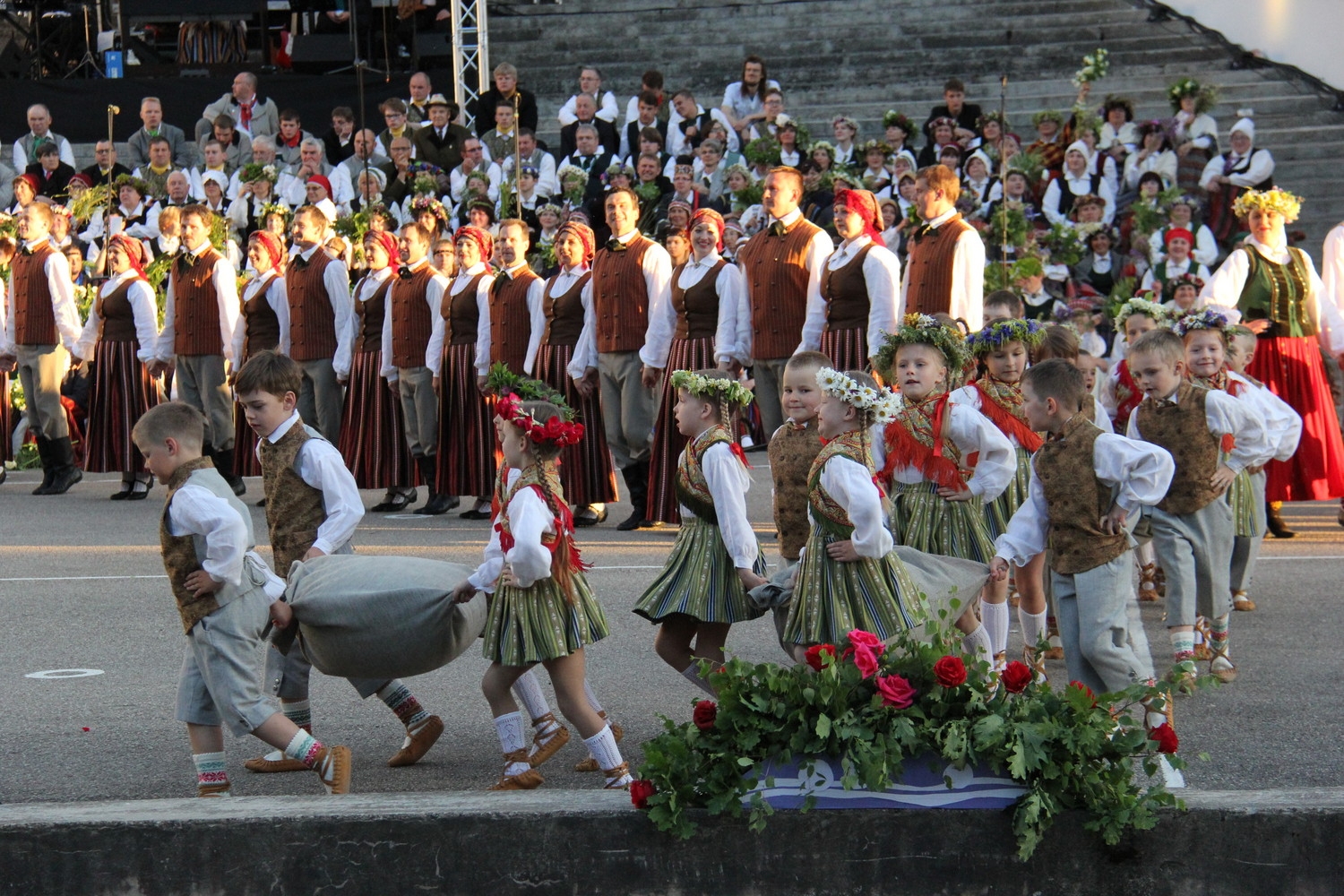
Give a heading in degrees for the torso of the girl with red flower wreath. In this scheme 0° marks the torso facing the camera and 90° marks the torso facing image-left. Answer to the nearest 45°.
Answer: approximately 90°

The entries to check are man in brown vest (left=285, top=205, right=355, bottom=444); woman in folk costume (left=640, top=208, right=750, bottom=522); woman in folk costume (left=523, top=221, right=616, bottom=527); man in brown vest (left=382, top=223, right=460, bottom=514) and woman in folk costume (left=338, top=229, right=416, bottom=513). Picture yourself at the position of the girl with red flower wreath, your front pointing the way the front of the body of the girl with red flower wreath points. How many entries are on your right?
5

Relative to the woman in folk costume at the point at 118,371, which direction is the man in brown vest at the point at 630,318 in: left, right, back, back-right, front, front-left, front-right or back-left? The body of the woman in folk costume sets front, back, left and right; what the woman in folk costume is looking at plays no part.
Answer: left

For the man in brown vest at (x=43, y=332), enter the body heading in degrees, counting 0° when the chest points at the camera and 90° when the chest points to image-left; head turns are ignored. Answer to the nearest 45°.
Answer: approximately 45°

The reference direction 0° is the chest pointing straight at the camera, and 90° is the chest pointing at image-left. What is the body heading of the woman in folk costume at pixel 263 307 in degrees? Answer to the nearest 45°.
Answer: approximately 45°

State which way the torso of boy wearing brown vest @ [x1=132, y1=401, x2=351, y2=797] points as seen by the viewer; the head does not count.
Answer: to the viewer's left

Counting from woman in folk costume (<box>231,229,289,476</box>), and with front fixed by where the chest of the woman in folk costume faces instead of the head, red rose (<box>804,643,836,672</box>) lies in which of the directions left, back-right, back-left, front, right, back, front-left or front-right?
front-left

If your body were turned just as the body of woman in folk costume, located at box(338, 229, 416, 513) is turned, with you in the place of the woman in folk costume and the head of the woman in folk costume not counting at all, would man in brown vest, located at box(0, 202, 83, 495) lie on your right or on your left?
on your right

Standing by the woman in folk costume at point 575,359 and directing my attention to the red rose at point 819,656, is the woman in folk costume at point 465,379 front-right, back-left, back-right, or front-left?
back-right

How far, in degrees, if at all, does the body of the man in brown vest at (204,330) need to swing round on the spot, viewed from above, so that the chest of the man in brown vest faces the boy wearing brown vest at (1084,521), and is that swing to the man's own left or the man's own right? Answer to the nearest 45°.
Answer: approximately 45° to the man's own left

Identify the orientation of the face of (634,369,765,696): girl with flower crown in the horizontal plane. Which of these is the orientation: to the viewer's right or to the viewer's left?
to the viewer's left

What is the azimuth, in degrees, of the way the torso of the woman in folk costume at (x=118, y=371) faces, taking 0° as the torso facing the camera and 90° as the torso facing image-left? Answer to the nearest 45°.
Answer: approximately 45°

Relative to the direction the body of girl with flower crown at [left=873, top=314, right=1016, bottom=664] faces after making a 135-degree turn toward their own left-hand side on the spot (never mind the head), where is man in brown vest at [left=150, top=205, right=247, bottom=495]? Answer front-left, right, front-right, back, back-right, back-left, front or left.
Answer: back-left

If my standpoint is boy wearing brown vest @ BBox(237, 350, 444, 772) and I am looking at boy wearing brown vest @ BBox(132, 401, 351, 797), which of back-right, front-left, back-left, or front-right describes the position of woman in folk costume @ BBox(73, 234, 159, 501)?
back-right

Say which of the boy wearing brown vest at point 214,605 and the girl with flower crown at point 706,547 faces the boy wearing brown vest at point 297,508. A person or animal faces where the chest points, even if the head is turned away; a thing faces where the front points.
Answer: the girl with flower crown
